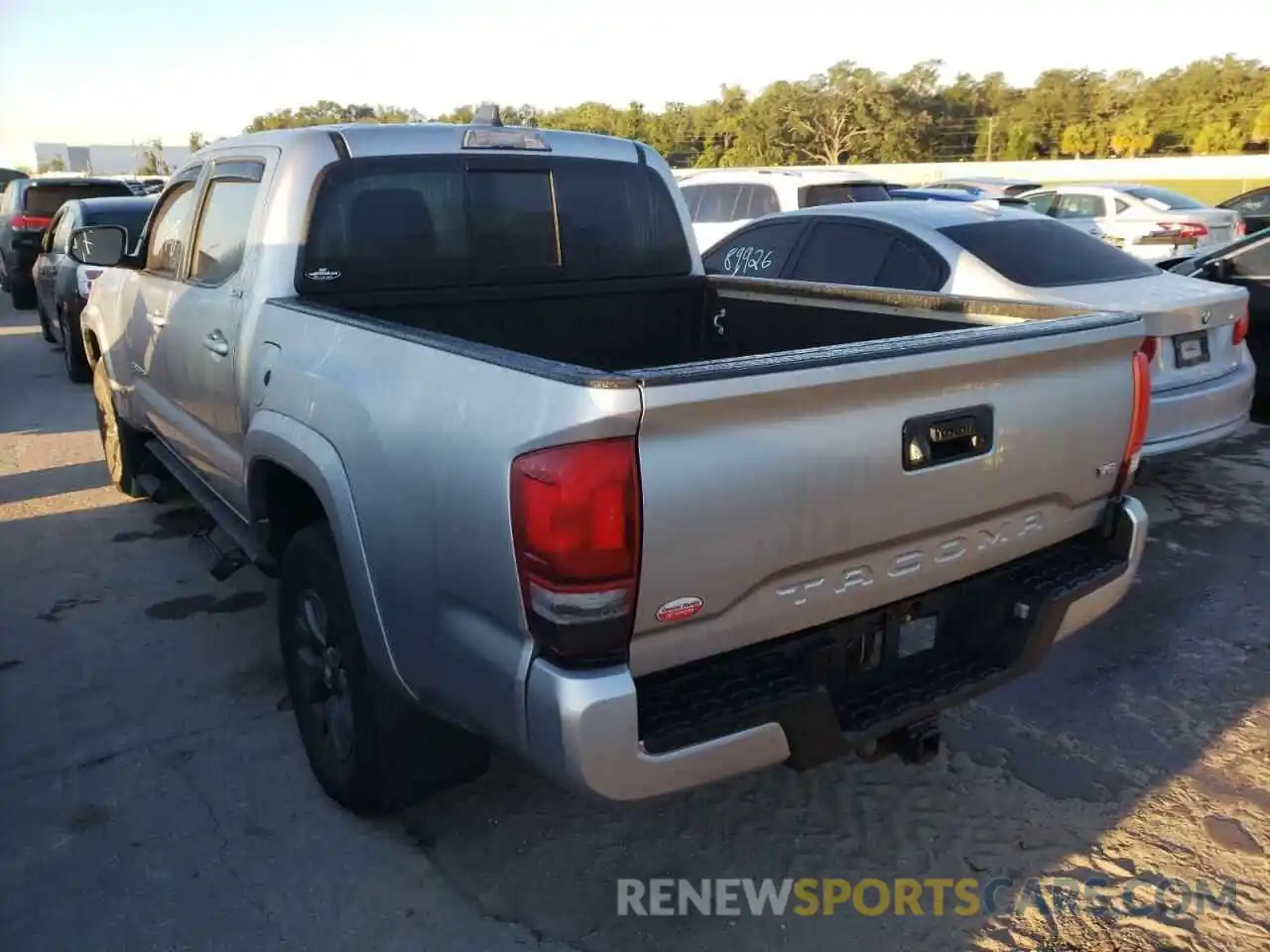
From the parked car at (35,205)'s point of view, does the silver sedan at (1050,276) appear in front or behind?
behind

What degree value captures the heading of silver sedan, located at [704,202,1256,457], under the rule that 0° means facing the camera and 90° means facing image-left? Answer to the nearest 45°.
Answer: approximately 135°

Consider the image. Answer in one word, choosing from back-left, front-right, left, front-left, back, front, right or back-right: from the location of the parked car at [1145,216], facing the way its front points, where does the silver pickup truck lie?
back-left

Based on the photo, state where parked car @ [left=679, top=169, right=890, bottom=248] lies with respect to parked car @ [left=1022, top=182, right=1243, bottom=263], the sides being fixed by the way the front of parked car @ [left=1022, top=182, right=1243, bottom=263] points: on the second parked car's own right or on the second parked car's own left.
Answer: on the second parked car's own left

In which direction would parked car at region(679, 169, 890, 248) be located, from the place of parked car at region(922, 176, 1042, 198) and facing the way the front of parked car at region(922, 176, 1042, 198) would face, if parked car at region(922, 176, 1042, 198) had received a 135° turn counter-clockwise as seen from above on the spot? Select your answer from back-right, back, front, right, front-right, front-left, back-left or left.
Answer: front

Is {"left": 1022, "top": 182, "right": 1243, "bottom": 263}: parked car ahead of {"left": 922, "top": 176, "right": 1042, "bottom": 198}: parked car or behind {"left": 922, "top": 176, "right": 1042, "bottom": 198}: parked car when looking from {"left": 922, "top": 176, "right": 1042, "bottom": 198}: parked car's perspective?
behind

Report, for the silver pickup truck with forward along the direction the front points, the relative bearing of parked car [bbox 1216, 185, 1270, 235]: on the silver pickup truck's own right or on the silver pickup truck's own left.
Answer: on the silver pickup truck's own right

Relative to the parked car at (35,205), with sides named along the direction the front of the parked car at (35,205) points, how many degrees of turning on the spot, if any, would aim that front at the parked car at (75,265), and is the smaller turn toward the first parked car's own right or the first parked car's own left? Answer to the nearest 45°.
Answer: approximately 180°

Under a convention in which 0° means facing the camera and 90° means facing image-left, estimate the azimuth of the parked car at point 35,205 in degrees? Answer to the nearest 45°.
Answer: approximately 180°

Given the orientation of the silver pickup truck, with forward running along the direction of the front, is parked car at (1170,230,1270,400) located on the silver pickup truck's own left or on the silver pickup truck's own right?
on the silver pickup truck's own right

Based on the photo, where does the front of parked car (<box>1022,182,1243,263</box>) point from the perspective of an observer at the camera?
facing away from the viewer and to the left of the viewer

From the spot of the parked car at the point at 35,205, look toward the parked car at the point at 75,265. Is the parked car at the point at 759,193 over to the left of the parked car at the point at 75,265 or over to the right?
left
